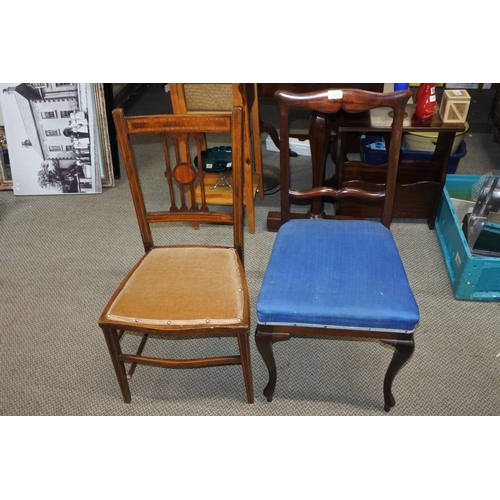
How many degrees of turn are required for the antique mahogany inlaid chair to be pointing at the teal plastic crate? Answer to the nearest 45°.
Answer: approximately 90° to its left

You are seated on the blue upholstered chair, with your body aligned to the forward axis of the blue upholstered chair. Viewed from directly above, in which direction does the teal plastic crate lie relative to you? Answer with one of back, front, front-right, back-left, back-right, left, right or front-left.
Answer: back-left

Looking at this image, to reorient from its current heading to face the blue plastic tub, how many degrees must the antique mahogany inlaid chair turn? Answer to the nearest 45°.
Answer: approximately 135° to its left

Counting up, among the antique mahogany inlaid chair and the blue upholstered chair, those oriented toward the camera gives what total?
2

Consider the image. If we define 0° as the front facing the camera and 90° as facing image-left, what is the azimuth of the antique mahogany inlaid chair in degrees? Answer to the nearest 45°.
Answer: approximately 0°

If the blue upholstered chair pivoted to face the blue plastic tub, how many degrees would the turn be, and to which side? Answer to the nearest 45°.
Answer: approximately 180°

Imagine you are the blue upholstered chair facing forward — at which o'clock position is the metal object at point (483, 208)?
The metal object is roughly at 7 o'clock from the blue upholstered chair.

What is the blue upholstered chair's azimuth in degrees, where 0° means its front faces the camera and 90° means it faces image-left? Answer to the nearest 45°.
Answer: approximately 0°
